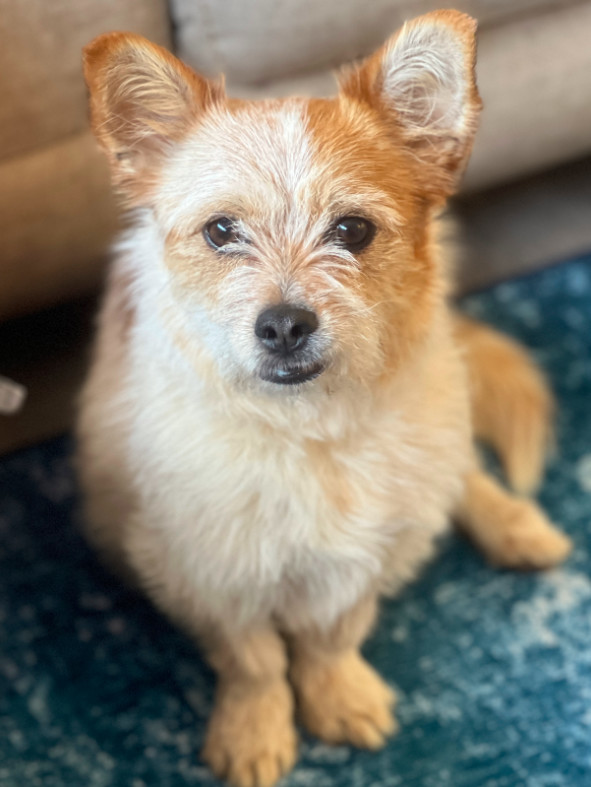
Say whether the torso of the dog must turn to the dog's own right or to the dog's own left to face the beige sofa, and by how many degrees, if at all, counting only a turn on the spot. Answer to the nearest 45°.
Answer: approximately 180°

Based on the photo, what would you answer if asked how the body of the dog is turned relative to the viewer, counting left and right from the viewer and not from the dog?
facing the viewer
